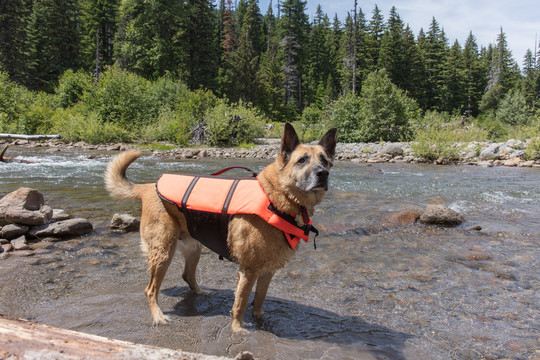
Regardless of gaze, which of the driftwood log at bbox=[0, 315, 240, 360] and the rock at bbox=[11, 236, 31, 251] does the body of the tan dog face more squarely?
the driftwood log

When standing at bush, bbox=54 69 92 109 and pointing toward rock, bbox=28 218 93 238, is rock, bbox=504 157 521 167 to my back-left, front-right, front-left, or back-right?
front-left

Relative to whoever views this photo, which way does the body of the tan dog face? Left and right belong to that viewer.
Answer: facing the viewer and to the right of the viewer

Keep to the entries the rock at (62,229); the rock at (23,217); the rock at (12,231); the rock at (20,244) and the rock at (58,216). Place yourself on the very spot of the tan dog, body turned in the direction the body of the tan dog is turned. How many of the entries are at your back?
5

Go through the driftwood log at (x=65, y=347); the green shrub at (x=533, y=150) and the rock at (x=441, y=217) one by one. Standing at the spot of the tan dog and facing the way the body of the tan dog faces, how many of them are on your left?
2

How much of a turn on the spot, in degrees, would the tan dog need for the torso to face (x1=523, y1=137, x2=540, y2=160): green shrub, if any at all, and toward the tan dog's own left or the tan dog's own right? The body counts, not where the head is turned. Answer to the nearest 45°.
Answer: approximately 90° to the tan dog's own left

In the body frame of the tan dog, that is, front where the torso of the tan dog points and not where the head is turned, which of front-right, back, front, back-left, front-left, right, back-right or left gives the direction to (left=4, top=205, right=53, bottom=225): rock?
back

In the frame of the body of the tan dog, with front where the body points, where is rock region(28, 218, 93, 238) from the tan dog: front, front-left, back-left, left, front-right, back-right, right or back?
back

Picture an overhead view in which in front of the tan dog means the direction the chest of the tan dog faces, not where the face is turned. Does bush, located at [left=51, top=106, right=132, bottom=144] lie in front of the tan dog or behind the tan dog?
behind

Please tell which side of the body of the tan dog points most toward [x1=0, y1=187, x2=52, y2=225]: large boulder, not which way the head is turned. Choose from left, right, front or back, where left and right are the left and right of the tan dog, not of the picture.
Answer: back

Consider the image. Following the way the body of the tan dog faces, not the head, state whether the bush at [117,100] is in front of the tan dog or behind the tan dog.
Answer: behind

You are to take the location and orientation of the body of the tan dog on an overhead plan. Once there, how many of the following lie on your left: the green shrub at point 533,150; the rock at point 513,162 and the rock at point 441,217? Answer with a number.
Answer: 3

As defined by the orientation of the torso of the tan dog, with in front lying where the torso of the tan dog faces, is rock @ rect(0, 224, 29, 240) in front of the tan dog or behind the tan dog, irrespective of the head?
behind

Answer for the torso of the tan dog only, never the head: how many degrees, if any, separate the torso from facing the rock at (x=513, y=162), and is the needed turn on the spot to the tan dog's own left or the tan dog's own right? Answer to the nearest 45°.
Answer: approximately 90° to the tan dog's own left

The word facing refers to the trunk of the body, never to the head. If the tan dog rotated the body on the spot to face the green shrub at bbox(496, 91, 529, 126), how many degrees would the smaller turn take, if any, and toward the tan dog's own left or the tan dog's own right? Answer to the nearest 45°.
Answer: approximately 90° to the tan dog's own left
